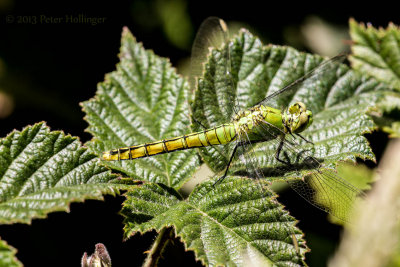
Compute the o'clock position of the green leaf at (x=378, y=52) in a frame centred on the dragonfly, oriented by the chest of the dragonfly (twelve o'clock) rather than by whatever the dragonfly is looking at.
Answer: The green leaf is roughly at 11 o'clock from the dragonfly.

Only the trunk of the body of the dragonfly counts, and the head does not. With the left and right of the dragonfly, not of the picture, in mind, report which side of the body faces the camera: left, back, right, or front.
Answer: right

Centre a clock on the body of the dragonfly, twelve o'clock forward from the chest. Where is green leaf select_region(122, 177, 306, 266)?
The green leaf is roughly at 4 o'clock from the dragonfly.

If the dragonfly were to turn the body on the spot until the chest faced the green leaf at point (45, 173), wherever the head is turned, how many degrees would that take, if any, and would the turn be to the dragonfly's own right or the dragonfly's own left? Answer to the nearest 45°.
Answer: approximately 135° to the dragonfly's own right
